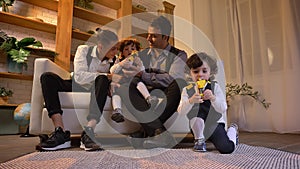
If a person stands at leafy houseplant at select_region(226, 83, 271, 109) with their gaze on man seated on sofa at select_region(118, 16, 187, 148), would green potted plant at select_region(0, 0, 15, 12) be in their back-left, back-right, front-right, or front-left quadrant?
front-right

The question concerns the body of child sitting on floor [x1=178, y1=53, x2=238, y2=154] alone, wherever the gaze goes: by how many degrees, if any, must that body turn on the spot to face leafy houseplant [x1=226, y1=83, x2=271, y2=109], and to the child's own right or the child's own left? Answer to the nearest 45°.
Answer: approximately 180°

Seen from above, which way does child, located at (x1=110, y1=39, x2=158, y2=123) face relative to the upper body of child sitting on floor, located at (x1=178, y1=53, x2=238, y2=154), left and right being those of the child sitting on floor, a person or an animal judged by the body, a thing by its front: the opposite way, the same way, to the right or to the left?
the same way

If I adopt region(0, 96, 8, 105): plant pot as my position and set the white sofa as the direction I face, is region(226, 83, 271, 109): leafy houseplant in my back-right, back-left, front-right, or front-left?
front-left

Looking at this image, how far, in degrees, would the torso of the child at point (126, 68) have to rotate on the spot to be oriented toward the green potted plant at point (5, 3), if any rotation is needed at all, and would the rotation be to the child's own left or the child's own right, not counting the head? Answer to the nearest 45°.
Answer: approximately 135° to the child's own right

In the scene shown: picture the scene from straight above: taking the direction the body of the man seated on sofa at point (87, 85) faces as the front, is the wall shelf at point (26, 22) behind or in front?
behind

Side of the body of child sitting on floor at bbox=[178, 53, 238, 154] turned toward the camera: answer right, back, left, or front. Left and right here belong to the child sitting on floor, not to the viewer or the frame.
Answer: front

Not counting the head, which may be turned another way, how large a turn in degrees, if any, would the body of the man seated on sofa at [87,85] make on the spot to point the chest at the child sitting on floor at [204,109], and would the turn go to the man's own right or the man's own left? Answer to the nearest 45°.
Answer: approximately 45° to the man's own left

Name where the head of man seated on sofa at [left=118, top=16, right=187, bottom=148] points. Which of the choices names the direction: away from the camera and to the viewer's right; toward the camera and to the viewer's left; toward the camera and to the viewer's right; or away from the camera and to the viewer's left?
toward the camera and to the viewer's left

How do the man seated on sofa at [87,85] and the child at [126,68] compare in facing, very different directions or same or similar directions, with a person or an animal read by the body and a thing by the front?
same or similar directions

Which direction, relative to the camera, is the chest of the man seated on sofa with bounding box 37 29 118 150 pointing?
toward the camera

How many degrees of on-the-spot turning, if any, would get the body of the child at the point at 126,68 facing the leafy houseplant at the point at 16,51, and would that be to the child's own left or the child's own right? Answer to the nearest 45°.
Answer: approximately 135° to the child's own right

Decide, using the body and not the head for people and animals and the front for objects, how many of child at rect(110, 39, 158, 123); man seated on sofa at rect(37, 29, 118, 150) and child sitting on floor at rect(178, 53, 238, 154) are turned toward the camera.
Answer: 3

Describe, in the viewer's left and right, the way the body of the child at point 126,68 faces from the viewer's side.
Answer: facing the viewer

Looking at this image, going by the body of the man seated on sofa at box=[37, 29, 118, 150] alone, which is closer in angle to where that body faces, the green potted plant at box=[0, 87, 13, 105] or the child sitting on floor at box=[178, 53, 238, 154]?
the child sitting on floor
